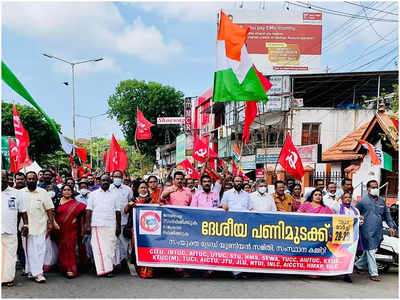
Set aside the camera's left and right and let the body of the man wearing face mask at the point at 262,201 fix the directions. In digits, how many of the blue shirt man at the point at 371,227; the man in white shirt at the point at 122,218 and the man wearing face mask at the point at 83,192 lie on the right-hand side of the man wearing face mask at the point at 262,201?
2

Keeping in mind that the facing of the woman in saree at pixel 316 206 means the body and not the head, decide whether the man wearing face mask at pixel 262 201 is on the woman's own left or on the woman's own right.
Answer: on the woman's own right

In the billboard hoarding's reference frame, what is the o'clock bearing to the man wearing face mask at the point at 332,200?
The man wearing face mask is roughly at 12 o'clock from the billboard hoarding.

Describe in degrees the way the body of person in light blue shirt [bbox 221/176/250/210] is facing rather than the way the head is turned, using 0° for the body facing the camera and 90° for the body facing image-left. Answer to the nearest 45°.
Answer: approximately 0°

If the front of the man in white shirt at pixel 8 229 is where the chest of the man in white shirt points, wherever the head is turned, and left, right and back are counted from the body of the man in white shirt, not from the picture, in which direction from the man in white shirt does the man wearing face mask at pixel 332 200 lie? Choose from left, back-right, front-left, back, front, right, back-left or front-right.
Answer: left

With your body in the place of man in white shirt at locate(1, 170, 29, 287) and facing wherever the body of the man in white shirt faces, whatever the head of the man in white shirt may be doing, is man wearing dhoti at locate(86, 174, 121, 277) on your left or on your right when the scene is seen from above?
on your left

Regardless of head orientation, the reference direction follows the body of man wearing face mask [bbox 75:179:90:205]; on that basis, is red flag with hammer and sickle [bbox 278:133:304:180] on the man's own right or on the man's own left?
on the man's own left

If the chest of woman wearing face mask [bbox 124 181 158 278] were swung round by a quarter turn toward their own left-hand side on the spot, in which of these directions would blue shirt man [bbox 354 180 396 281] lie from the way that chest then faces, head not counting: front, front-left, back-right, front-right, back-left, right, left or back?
front

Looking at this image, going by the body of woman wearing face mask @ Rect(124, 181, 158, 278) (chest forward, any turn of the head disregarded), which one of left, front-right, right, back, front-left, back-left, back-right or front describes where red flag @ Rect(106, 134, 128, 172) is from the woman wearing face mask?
back

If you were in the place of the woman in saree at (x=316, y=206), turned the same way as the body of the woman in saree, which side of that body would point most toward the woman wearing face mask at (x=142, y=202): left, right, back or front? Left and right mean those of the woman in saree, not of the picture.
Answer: right

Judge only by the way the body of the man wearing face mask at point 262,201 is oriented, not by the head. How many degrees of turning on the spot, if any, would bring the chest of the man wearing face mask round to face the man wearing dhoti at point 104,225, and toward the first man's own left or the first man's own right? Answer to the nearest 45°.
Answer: approximately 45° to the first man's own right

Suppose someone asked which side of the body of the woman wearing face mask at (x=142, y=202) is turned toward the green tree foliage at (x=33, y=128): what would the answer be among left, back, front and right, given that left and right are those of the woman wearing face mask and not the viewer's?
back

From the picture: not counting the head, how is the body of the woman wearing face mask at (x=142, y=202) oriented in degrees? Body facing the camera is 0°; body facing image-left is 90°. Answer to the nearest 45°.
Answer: approximately 0°

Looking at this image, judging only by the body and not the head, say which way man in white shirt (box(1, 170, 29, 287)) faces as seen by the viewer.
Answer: toward the camera

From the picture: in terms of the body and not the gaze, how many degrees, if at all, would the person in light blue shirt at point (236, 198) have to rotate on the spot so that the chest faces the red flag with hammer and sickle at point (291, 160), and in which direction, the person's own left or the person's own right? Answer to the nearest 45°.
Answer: approximately 180°
